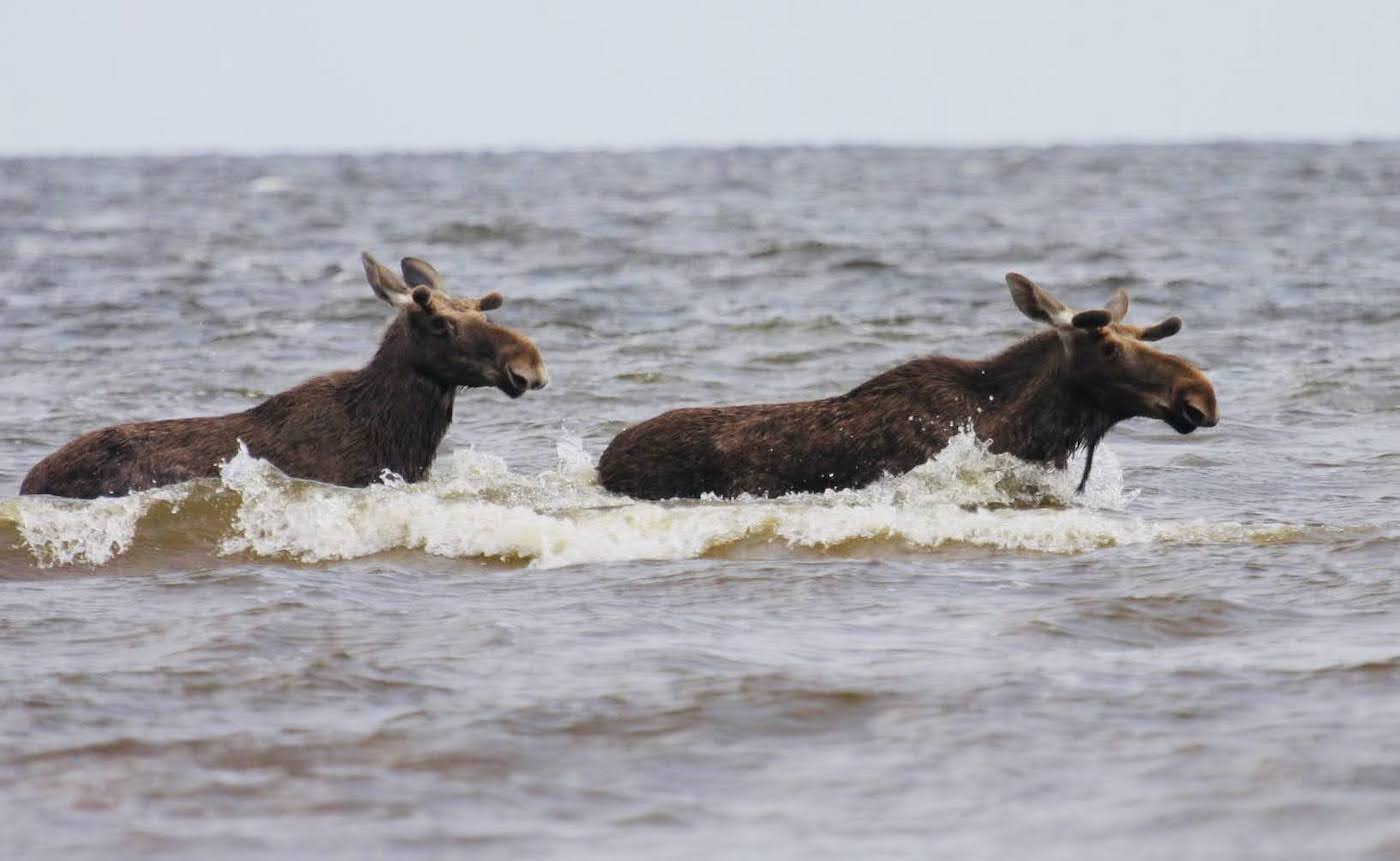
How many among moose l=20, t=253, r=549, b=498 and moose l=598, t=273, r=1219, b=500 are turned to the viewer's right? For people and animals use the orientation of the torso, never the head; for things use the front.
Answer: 2

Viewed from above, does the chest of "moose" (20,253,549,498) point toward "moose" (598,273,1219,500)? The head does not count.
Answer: yes

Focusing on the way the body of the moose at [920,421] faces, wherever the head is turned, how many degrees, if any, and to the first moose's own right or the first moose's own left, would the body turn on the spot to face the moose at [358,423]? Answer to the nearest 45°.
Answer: approximately 180°

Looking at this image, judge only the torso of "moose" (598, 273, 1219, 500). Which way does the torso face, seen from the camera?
to the viewer's right

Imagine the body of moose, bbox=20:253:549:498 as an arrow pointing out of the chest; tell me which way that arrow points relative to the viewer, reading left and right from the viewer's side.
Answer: facing to the right of the viewer
